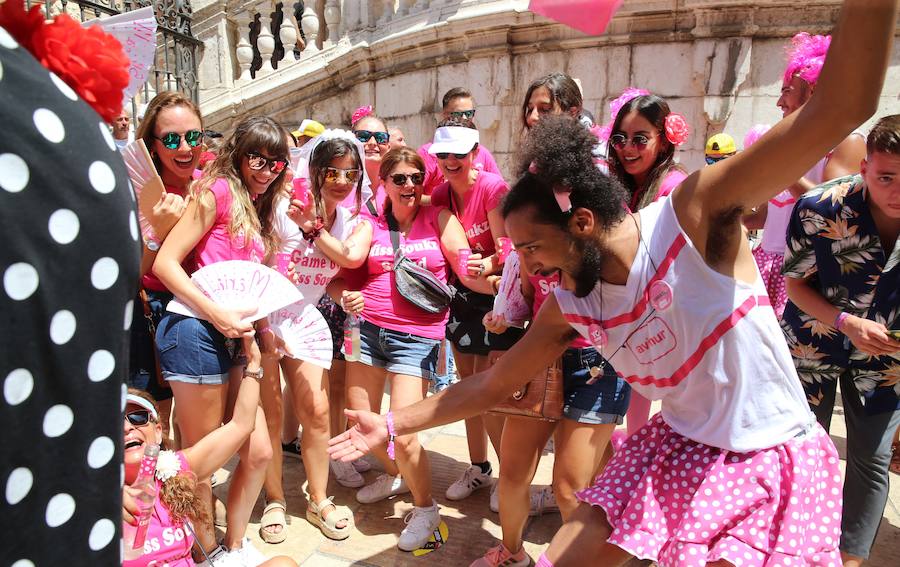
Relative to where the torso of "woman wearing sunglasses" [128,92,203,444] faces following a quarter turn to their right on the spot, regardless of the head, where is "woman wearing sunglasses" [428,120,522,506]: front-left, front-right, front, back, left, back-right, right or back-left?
back-left

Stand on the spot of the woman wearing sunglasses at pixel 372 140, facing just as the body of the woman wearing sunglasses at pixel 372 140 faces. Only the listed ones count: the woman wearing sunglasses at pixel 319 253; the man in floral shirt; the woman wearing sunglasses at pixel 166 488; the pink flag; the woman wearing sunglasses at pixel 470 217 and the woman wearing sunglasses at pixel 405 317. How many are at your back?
0

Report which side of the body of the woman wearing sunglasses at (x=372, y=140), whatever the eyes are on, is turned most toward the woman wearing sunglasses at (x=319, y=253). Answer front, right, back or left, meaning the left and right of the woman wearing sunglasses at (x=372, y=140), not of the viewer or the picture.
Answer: front

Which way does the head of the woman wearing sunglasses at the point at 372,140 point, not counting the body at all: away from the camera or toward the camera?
toward the camera

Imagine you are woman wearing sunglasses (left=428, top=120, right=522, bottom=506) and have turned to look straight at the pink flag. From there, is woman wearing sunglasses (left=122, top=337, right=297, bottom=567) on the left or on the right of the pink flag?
right

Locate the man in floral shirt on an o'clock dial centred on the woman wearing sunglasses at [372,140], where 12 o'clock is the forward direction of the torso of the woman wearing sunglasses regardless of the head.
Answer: The man in floral shirt is roughly at 11 o'clock from the woman wearing sunglasses.

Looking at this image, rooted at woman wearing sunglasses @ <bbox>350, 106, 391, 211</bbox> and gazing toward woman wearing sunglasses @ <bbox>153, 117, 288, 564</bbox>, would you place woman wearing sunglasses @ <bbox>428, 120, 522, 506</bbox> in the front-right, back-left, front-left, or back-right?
front-left

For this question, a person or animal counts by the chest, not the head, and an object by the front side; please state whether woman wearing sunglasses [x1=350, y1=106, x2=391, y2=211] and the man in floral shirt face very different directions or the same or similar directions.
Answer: same or similar directions

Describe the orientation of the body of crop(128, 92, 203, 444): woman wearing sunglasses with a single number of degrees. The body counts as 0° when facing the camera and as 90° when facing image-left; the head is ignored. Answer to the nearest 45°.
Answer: approximately 315°

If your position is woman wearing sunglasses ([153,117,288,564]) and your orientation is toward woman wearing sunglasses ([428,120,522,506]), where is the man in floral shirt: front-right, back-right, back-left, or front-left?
front-right

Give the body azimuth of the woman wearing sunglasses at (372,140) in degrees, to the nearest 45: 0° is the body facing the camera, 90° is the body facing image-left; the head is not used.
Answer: approximately 0°

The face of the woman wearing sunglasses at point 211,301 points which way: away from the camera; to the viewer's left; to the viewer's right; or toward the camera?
toward the camera

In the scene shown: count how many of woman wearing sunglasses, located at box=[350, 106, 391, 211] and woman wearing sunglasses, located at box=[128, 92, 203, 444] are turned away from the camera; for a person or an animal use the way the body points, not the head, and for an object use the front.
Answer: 0
